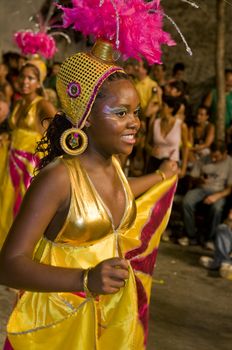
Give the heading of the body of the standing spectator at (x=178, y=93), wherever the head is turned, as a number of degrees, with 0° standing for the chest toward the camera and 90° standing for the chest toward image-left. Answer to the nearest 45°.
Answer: approximately 45°

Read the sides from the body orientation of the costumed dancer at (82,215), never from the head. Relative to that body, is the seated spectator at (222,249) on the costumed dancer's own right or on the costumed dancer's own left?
on the costumed dancer's own left

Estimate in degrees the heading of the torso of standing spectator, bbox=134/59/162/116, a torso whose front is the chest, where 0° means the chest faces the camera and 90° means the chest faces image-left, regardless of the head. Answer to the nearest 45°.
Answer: approximately 45°

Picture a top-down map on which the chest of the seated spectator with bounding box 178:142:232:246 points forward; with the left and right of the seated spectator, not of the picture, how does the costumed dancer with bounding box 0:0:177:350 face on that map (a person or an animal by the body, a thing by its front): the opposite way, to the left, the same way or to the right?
to the left

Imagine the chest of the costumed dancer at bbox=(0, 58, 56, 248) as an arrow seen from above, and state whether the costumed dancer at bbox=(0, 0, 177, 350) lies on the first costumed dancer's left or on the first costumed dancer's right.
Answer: on the first costumed dancer's left

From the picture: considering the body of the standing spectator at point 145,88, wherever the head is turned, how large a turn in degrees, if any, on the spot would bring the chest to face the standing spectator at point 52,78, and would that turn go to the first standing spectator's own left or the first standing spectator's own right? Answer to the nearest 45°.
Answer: approximately 90° to the first standing spectator's own right

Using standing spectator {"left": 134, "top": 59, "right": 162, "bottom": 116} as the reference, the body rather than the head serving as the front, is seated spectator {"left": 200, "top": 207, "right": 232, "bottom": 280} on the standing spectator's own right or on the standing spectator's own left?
on the standing spectator's own left

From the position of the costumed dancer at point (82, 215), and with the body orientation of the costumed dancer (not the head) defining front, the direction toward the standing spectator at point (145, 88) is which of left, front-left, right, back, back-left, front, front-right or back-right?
back-left

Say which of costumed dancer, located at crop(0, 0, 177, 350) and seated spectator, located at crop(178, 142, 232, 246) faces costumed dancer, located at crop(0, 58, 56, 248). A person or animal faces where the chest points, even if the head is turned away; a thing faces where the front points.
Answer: the seated spectator
